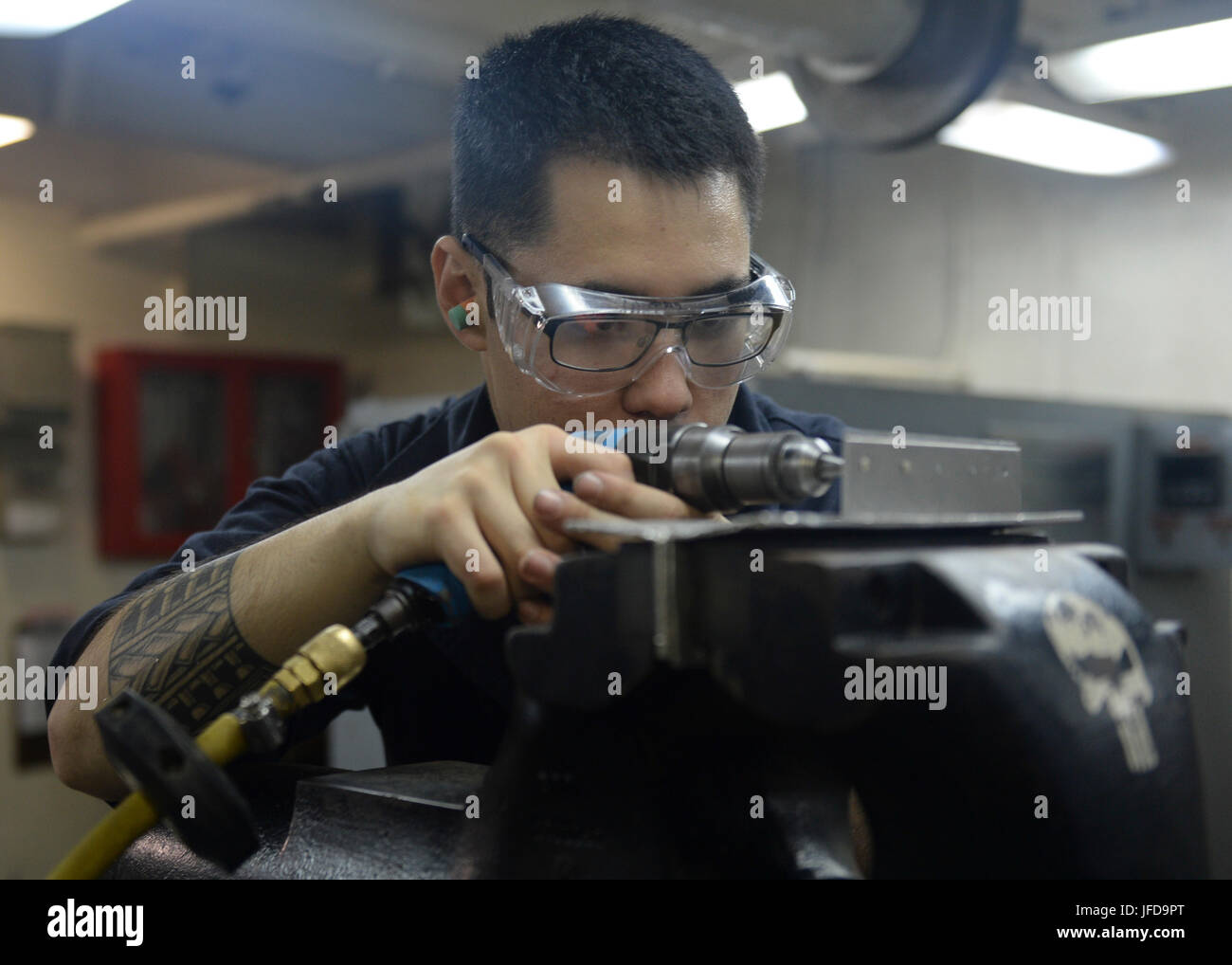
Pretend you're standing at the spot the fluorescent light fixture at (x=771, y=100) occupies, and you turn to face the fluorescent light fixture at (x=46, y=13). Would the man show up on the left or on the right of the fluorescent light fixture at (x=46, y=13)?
left

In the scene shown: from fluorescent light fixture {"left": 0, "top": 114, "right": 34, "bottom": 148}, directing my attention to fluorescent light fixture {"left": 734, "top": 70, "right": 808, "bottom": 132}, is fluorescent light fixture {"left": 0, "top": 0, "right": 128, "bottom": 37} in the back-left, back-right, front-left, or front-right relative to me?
front-right

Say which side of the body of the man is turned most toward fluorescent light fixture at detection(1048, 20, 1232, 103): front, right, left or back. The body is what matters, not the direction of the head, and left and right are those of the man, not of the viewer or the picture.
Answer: left

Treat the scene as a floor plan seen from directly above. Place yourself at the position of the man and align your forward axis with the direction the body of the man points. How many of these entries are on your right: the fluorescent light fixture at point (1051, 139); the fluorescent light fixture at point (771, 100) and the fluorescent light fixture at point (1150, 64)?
0

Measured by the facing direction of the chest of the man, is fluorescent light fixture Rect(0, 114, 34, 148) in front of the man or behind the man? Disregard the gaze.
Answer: behind

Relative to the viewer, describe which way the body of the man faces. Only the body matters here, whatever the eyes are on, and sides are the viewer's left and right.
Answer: facing the viewer and to the right of the viewer

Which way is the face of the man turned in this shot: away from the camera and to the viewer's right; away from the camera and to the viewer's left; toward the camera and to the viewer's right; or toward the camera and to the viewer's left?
toward the camera and to the viewer's right

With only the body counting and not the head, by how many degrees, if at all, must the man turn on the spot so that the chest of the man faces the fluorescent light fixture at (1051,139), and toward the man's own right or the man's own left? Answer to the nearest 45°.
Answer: approximately 90° to the man's own left

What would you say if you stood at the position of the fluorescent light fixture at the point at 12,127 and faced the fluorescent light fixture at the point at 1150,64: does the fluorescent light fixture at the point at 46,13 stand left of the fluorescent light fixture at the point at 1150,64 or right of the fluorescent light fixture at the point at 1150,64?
right
